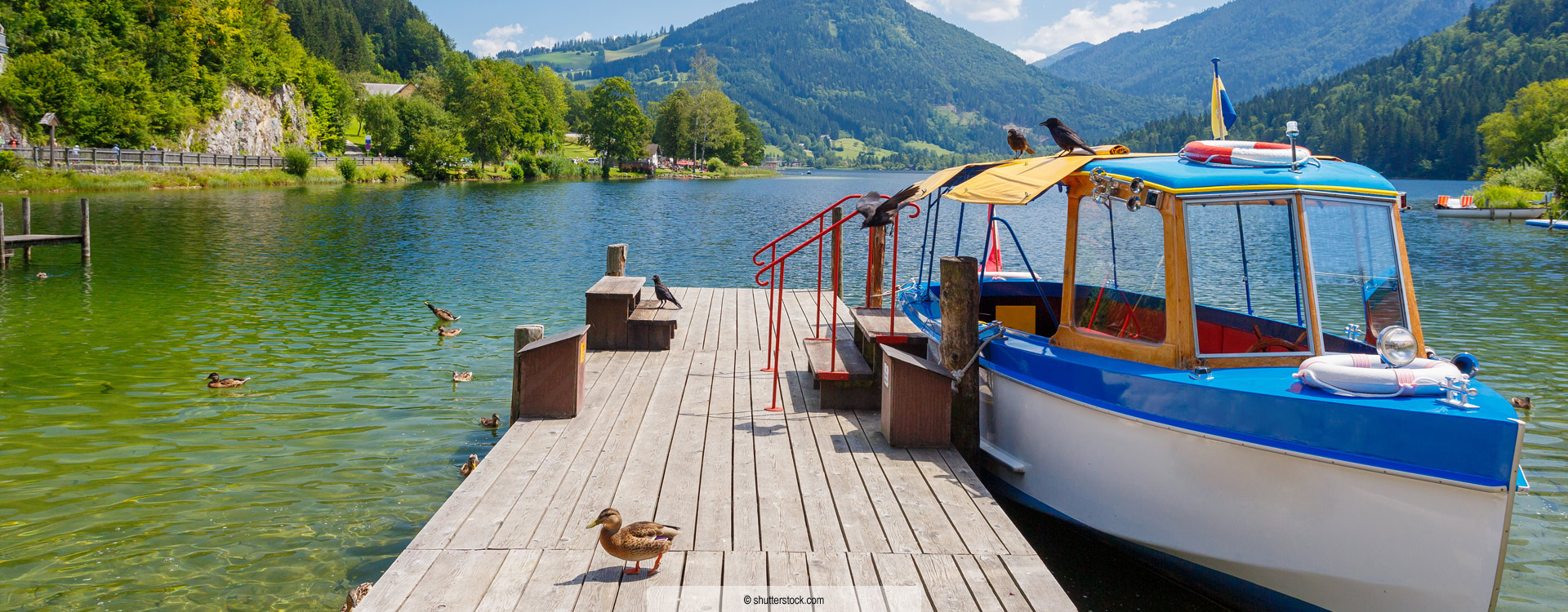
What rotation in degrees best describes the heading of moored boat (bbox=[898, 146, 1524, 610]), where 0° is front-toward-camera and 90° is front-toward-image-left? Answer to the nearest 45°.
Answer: approximately 315°

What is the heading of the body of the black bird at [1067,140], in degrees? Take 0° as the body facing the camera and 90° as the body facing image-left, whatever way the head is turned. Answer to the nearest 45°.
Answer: approximately 90°

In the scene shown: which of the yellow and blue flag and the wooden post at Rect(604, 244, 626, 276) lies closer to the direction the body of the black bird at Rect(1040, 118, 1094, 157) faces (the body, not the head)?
the wooden post

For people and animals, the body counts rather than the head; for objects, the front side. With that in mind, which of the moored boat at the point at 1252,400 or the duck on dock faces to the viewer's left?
the duck on dock

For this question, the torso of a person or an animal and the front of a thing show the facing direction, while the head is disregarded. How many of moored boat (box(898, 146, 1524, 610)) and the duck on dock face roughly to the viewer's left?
1

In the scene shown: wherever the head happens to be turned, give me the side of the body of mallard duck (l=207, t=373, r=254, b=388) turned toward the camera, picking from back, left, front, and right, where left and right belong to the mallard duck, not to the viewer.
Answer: left

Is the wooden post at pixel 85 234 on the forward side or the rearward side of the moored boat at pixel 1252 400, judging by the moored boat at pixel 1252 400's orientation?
on the rearward side

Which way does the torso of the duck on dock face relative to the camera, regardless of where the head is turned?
to the viewer's left

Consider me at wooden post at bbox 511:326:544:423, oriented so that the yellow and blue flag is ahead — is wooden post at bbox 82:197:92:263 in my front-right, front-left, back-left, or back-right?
back-left

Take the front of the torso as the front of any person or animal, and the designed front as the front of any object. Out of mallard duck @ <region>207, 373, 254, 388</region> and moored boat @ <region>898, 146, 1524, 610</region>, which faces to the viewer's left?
the mallard duck
